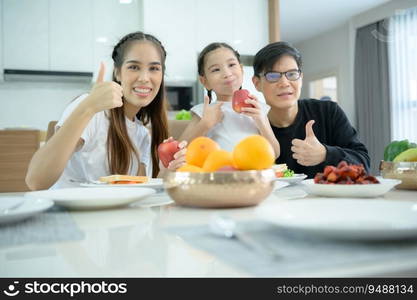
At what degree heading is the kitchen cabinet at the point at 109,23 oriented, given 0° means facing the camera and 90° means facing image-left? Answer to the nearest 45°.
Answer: approximately 0°

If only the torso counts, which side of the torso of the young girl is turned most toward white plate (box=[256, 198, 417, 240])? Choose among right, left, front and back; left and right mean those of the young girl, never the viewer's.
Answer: front

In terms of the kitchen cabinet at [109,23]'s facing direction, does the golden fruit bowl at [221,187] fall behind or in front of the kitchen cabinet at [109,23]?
in front

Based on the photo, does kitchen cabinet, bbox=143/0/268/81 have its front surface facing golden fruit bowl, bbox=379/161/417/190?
yes

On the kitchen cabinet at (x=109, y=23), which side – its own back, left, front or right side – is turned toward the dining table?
front

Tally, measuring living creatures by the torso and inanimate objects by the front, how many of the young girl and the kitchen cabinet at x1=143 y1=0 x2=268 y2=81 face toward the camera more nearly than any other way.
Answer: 2

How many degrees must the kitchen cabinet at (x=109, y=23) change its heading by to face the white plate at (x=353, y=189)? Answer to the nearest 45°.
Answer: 0° — it already faces it

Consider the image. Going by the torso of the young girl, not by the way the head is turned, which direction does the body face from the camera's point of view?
toward the camera

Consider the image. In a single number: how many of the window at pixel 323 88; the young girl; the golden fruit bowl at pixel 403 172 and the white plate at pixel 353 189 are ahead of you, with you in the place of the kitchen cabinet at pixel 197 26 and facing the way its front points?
3

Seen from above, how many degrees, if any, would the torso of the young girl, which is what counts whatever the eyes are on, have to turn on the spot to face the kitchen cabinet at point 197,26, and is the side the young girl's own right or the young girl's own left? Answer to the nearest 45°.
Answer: approximately 180°
